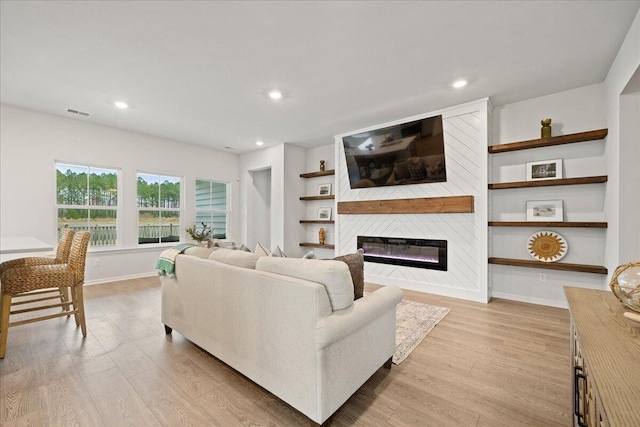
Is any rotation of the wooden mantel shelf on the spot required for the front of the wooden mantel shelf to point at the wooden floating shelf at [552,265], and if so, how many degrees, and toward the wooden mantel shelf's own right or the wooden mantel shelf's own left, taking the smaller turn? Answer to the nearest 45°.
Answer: approximately 135° to the wooden mantel shelf's own left

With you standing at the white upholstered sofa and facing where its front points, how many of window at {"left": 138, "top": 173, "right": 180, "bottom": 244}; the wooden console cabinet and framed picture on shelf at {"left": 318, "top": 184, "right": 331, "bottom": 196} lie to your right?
1

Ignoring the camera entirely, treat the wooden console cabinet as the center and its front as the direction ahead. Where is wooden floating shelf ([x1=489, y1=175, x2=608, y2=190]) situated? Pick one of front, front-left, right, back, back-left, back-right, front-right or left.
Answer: right

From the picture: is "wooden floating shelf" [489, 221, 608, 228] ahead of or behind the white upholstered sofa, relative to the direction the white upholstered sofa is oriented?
ahead

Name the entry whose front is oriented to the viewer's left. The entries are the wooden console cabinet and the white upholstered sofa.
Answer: the wooden console cabinet

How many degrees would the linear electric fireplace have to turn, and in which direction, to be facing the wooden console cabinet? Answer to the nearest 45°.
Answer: approximately 45° to its left

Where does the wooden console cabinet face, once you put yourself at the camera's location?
facing to the left of the viewer

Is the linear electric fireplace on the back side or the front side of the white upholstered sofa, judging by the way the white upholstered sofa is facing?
on the front side

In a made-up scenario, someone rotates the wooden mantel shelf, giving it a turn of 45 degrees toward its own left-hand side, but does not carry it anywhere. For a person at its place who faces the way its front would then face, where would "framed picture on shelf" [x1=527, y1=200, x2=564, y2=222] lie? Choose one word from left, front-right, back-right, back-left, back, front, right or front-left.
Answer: left

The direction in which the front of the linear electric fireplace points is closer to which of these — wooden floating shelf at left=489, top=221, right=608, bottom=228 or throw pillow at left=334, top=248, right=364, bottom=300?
the throw pillow

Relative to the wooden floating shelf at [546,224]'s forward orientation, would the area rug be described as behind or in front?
in front

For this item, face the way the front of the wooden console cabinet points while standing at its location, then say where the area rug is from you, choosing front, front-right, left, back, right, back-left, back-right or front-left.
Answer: front-right

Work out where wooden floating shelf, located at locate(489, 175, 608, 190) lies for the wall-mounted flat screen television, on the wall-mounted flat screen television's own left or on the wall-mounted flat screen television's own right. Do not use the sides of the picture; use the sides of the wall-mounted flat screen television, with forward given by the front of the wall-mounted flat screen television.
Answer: on the wall-mounted flat screen television's own left

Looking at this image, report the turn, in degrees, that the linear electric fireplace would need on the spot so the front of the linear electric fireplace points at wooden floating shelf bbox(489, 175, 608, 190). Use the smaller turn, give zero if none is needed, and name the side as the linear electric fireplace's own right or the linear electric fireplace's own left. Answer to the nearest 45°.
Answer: approximately 135° to the linear electric fireplace's own left

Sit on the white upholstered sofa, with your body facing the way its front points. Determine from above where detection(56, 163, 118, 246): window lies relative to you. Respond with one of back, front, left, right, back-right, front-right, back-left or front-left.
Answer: left
